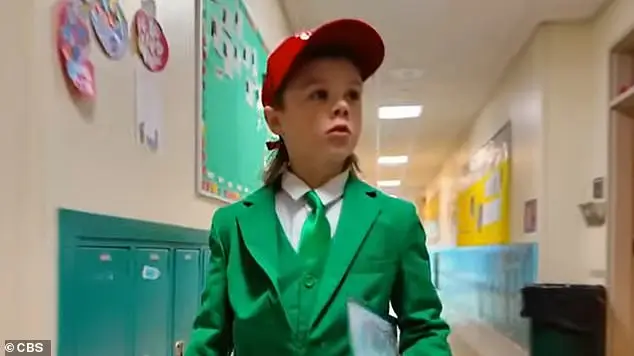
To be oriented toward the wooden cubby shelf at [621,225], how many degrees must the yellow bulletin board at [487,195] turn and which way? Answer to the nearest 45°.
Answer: approximately 45° to its left

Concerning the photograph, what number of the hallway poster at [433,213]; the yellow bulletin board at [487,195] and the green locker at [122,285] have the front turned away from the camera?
0

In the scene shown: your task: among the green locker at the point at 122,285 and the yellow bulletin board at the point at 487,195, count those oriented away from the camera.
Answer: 0

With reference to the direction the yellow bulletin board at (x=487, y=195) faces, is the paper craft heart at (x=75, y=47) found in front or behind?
in front

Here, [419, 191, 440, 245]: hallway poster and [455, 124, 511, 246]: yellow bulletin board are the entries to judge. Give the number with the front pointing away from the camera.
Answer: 0

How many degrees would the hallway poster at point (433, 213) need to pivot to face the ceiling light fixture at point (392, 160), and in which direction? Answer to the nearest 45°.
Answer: approximately 45° to its left

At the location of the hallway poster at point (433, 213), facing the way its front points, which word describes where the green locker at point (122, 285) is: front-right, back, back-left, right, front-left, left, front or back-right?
front-left

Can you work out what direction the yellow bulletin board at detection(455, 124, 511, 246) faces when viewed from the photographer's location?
facing the viewer and to the left of the viewer

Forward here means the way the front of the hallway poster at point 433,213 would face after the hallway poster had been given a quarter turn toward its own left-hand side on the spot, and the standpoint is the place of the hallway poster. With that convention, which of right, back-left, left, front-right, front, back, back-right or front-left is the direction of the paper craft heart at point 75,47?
front-right

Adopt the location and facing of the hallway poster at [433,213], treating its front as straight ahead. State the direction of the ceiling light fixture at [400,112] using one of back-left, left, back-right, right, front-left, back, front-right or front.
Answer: front-left

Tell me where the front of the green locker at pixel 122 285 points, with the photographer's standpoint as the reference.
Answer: facing the viewer and to the right of the viewer

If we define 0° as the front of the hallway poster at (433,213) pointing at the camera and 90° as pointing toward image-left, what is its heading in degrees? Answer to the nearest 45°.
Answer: approximately 45°

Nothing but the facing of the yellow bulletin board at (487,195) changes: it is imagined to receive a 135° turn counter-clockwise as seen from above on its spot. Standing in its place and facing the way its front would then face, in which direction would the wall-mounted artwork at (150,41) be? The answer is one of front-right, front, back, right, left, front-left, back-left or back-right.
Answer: right

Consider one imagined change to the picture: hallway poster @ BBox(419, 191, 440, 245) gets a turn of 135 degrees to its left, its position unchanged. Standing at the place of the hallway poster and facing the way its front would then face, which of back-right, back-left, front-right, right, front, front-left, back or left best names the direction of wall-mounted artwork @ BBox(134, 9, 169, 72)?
right

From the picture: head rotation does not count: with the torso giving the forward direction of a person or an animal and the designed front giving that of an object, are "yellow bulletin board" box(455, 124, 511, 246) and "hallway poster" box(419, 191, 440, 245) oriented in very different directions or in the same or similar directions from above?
same or similar directions
